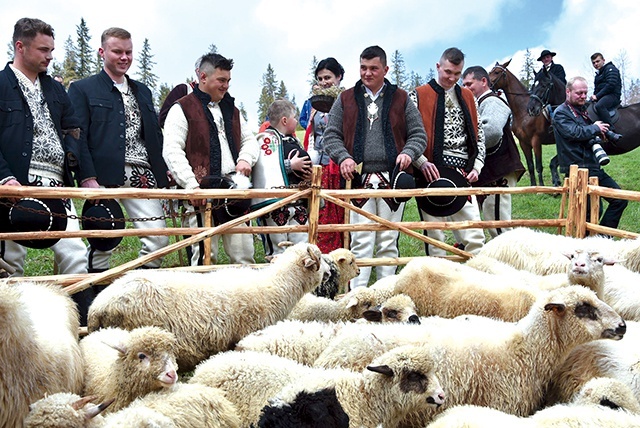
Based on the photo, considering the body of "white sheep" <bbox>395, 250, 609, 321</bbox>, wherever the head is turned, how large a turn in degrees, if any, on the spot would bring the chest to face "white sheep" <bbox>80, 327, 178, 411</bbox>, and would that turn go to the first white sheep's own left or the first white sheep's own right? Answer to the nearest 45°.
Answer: approximately 135° to the first white sheep's own right

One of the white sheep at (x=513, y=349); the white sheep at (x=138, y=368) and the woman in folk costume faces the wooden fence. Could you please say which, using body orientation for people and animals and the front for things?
the woman in folk costume

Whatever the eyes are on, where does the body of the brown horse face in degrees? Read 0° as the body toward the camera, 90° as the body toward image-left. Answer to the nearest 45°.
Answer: approximately 45°

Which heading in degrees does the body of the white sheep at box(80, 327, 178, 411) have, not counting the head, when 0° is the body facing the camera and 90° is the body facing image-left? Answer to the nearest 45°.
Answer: approximately 315°

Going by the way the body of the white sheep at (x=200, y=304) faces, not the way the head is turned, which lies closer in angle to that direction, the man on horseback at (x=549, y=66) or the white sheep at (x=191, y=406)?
the man on horseback

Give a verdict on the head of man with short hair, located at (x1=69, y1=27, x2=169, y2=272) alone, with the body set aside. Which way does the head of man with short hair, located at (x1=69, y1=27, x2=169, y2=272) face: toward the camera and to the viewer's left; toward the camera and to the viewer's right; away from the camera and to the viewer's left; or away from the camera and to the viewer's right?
toward the camera and to the viewer's right

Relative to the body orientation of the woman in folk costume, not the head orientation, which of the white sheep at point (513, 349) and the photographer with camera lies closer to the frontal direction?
the white sheep

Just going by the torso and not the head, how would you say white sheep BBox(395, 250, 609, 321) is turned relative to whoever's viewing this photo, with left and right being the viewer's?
facing to the right of the viewer

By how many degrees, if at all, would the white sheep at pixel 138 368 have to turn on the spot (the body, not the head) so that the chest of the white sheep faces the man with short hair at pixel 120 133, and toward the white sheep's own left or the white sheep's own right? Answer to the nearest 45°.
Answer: approximately 135° to the white sheep's own left

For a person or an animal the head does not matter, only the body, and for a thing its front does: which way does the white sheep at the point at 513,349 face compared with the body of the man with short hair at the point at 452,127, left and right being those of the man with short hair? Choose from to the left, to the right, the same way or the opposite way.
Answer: to the left

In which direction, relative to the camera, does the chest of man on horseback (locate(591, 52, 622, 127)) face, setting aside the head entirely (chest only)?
to the viewer's left

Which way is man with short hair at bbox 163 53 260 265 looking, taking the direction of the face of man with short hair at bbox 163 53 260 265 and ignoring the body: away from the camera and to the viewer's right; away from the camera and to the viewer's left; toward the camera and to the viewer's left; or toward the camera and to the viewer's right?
toward the camera and to the viewer's right

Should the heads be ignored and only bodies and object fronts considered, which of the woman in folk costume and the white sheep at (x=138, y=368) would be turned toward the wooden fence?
the woman in folk costume
